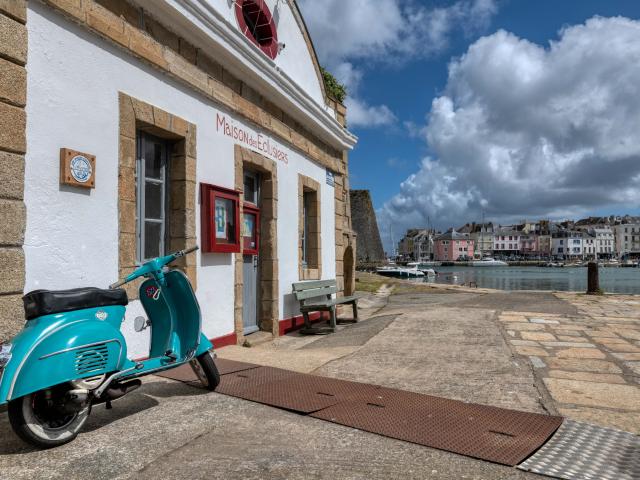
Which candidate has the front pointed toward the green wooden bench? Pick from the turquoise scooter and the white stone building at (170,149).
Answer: the turquoise scooter

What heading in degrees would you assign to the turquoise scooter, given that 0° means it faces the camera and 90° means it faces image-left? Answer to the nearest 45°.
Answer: approximately 225°

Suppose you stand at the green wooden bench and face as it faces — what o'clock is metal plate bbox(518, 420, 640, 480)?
The metal plate is roughly at 1 o'clock from the green wooden bench.

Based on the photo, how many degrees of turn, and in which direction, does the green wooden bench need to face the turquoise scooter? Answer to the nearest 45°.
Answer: approximately 45° to its right

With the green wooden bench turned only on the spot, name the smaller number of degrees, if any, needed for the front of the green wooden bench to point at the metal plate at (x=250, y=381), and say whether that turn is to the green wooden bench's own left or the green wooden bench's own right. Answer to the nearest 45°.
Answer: approximately 45° to the green wooden bench's own right

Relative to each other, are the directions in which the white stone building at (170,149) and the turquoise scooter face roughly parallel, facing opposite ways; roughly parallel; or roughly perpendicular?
roughly perpendicular

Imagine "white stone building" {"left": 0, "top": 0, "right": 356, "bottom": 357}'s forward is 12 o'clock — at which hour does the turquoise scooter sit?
The turquoise scooter is roughly at 2 o'clock from the white stone building.

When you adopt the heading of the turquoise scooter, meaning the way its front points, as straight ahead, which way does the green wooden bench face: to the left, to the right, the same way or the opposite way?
to the right

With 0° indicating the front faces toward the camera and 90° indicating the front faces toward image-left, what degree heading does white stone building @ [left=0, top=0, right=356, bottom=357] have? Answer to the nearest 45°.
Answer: approximately 315°
